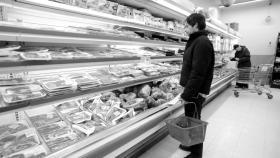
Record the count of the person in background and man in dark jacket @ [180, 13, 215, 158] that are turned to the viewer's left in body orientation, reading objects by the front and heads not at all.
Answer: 2

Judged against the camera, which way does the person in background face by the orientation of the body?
to the viewer's left

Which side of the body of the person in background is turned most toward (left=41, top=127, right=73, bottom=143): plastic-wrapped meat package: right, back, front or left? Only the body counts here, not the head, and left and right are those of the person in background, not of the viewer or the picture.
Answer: left

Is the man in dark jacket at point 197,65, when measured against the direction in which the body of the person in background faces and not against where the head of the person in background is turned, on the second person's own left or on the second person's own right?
on the second person's own left

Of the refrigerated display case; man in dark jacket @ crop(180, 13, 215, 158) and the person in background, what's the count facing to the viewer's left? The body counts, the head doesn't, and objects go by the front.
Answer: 2

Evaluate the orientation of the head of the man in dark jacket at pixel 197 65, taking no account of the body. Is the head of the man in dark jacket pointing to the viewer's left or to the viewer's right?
to the viewer's left

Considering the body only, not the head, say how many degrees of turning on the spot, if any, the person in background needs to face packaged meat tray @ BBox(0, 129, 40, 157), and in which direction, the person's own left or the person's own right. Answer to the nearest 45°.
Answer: approximately 90° to the person's own left

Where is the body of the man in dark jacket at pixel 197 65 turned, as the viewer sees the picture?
to the viewer's left

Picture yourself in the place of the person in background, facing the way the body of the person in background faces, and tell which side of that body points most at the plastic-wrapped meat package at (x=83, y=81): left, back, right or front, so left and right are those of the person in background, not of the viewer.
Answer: left

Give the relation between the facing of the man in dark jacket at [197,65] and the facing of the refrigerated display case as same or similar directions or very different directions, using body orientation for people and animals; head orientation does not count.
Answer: very different directions
